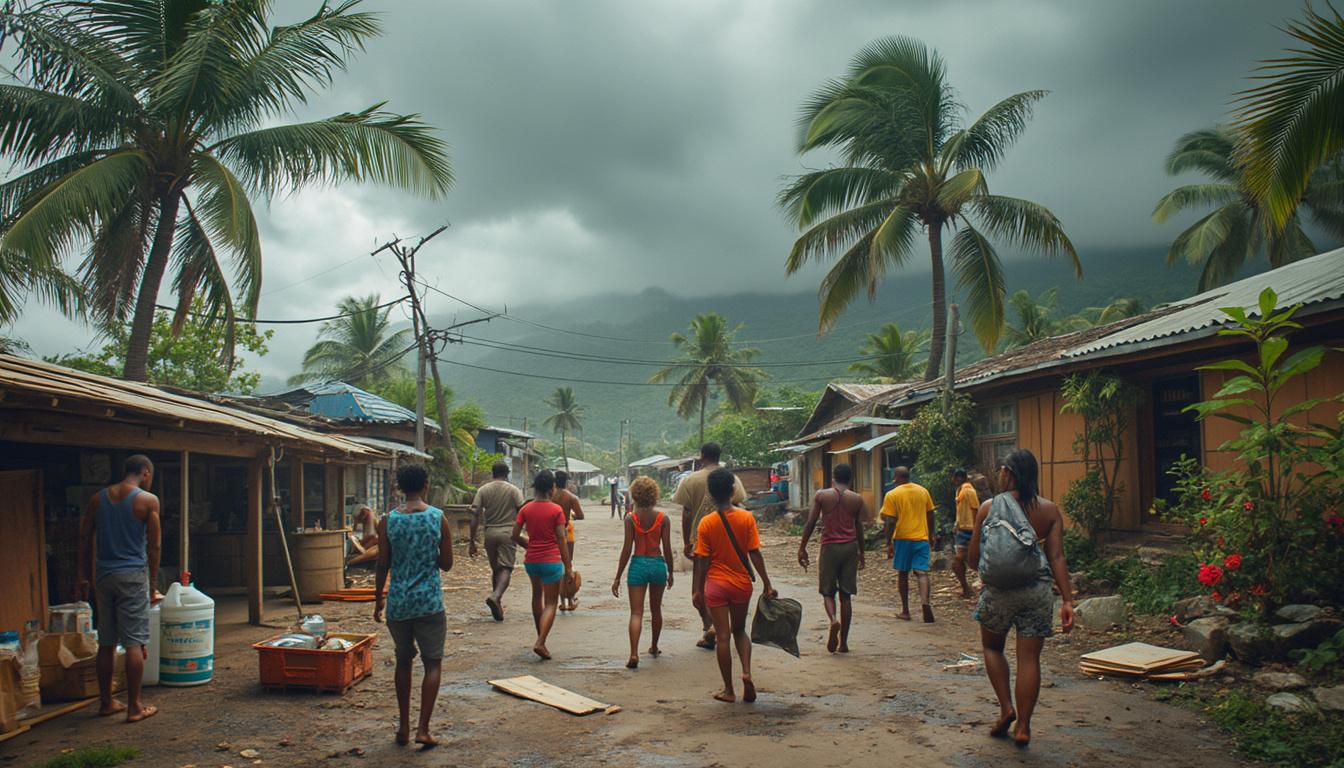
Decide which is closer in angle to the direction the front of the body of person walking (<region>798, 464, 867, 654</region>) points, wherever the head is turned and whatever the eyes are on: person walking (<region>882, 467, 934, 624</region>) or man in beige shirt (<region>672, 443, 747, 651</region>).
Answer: the person walking

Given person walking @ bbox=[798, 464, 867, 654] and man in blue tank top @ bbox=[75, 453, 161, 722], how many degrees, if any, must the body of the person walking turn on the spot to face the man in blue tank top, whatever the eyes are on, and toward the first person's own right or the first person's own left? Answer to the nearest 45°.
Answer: approximately 135° to the first person's own left

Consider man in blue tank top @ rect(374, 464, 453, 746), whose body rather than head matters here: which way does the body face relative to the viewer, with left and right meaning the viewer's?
facing away from the viewer

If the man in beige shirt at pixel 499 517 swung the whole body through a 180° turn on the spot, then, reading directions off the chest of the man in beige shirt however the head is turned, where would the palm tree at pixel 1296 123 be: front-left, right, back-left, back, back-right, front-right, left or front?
front-left

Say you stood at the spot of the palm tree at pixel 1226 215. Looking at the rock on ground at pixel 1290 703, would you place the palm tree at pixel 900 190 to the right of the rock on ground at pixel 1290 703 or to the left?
right

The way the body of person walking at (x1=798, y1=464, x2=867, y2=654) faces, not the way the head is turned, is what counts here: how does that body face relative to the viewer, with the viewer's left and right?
facing away from the viewer

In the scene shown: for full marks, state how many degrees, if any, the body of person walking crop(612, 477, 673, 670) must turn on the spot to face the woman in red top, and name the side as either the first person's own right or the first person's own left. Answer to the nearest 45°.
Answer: approximately 45° to the first person's own left

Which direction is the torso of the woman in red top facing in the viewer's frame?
away from the camera

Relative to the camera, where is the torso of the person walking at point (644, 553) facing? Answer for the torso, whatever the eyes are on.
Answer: away from the camera

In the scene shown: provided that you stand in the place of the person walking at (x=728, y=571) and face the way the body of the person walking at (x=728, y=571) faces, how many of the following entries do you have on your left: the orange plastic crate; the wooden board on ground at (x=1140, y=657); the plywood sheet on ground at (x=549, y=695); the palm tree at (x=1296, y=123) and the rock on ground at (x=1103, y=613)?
2

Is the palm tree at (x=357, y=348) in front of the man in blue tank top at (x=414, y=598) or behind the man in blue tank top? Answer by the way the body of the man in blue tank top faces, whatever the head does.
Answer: in front

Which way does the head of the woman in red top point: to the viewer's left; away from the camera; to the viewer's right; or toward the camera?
away from the camera

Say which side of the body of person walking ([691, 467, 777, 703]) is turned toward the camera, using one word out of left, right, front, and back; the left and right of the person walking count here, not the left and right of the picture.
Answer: back
